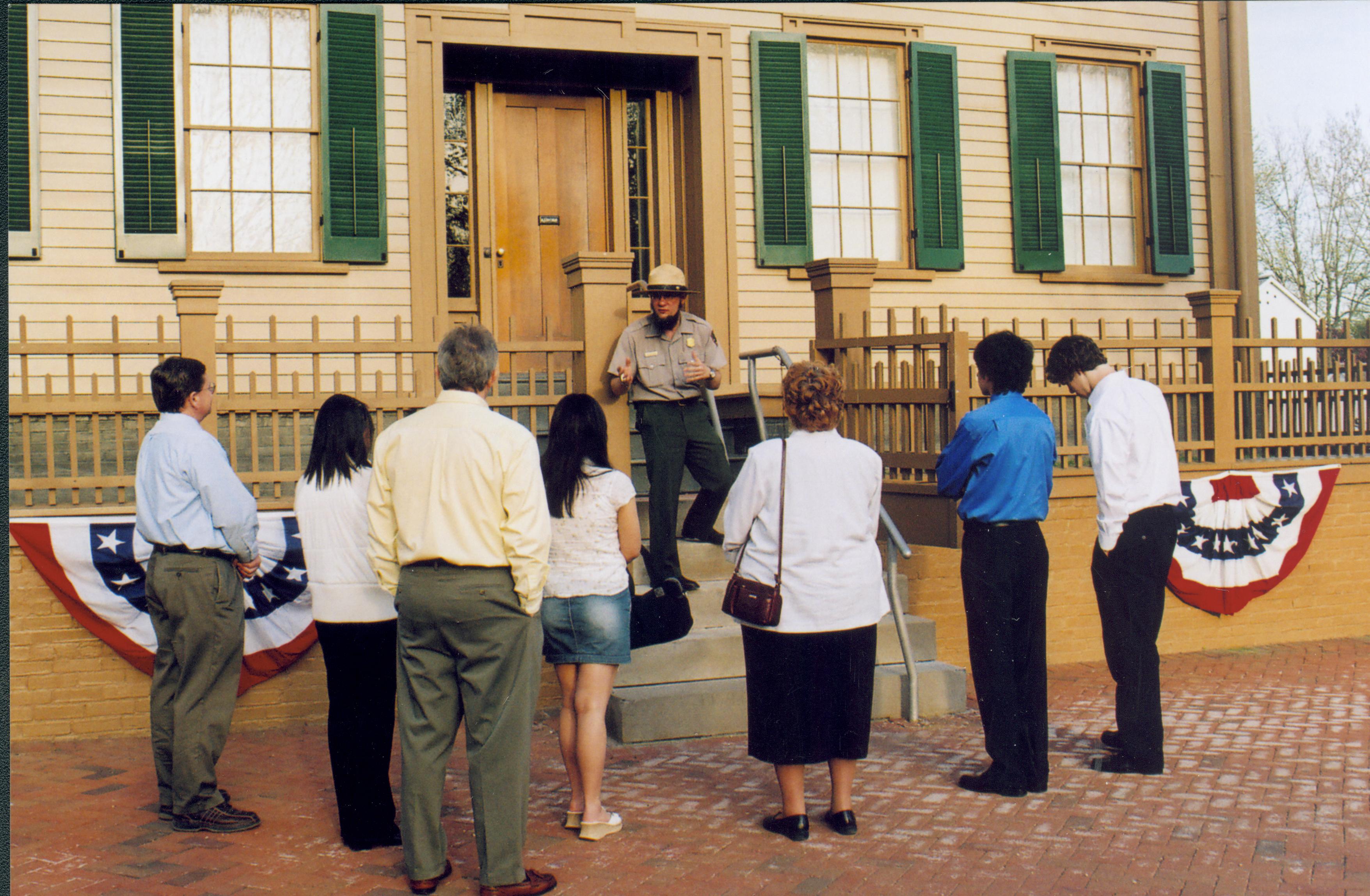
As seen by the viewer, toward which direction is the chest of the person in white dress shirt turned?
to the viewer's left

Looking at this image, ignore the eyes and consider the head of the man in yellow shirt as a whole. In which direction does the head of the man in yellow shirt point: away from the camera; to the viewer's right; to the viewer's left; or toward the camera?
away from the camera

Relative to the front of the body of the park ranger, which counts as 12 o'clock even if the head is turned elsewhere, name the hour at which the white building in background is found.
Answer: The white building in background is roughly at 7 o'clock from the park ranger.

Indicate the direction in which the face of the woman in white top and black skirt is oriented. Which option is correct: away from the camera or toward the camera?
away from the camera

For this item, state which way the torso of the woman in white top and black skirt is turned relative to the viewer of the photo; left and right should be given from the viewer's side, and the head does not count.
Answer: facing away from the viewer

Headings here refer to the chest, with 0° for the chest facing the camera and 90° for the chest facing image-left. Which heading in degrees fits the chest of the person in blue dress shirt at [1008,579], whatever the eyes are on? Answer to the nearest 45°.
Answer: approximately 135°

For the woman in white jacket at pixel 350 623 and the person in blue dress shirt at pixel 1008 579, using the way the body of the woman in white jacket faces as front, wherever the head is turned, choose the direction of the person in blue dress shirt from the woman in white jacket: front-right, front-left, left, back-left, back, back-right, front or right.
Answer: front-right

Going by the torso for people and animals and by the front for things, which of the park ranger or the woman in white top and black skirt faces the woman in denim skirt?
the park ranger

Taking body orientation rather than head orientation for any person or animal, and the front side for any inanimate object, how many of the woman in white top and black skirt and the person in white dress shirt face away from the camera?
1

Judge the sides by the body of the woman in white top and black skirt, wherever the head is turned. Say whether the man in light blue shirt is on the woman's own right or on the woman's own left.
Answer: on the woman's own left
